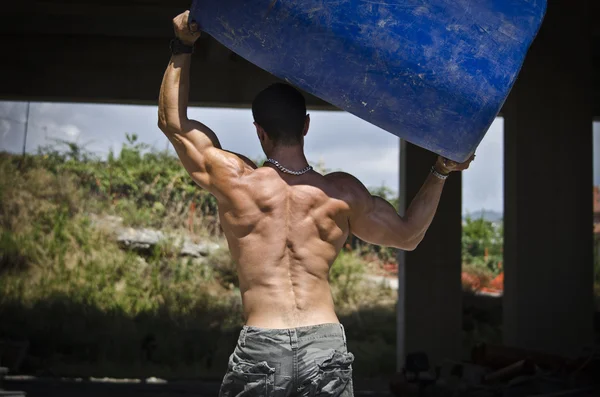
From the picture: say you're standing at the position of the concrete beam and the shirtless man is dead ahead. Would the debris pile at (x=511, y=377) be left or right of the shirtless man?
left

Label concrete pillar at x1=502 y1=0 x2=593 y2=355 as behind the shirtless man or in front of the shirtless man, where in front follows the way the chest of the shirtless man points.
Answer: in front

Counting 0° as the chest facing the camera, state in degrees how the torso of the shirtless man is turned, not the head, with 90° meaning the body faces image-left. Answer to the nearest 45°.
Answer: approximately 180°

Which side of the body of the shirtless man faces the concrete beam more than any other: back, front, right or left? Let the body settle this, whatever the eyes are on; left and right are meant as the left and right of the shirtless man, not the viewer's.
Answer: front

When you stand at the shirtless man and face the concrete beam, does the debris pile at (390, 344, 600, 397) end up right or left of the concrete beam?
right

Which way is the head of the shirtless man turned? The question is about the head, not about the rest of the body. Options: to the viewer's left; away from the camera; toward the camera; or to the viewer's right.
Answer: away from the camera

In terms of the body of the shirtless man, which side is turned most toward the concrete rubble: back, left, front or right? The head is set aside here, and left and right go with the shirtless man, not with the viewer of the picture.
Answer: front

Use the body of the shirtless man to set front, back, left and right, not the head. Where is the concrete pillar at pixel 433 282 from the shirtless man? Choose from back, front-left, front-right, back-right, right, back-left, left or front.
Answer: front
